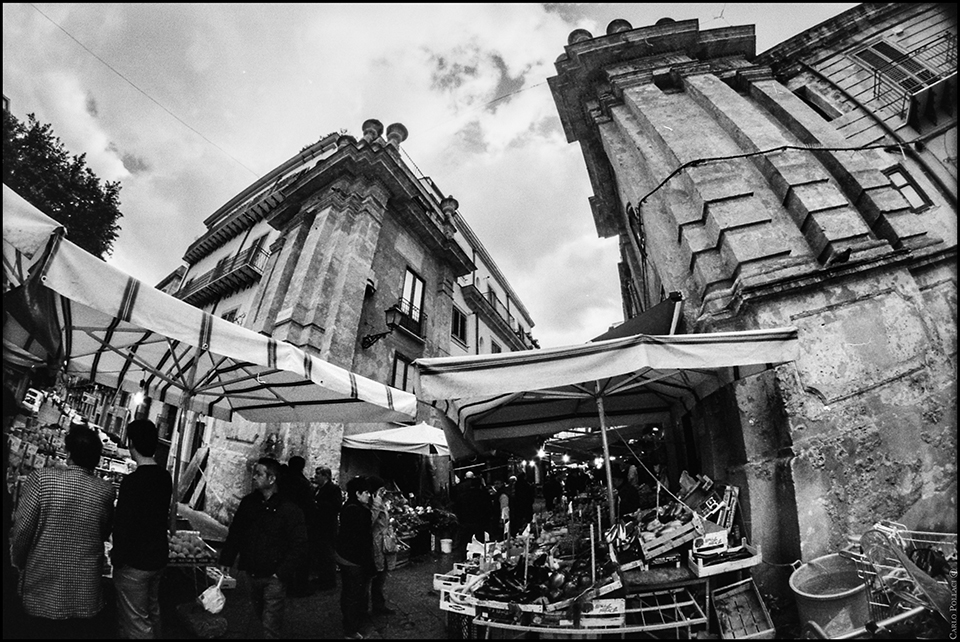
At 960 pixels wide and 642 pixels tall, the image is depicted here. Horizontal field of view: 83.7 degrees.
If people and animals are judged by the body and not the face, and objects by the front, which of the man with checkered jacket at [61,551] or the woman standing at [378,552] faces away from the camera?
the man with checkered jacket

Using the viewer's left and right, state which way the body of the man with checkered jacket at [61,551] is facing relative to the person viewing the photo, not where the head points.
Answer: facing away from the viewer

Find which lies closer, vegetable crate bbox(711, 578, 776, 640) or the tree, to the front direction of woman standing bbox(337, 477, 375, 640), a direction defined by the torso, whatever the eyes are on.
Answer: the vegetable crate

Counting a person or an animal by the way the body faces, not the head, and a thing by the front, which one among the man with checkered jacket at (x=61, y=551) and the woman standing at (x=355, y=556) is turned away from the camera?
the man with checkered jacket

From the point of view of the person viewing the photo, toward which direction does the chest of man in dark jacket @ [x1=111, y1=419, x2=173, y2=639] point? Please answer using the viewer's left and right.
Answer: facing away from the viewer and to the left of the viewer
